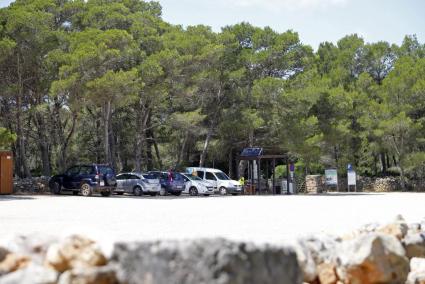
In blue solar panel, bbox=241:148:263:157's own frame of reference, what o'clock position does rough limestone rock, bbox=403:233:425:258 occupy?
The rough limestone rock is roughly at 12 o'clock from the blue solar panel.

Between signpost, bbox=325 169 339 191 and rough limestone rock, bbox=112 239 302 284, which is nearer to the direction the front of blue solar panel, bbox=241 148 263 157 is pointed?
the rough limestone rock

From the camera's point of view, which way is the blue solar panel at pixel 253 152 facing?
toward the camera

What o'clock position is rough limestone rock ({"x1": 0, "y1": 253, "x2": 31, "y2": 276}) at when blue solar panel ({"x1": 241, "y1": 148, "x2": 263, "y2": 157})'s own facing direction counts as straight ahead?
The rough limestone rock is roughly at 12 o'clock from the blue solar panel.

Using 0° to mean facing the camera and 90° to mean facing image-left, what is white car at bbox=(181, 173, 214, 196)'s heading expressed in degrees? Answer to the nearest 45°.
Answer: approximately 315°

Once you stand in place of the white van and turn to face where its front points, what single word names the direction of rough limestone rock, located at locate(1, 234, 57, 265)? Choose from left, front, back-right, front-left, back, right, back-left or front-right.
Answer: front-right

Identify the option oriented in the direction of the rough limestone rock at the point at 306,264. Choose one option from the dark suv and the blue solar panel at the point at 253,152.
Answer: the blue solar panel

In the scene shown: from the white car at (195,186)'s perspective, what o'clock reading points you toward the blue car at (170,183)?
The blue car is roughly at 3 o'clock from the white car.

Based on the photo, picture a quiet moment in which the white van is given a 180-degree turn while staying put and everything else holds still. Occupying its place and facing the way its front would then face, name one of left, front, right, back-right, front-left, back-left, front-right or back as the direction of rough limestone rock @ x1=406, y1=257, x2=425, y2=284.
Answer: back-left

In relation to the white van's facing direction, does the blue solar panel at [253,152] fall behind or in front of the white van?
in front

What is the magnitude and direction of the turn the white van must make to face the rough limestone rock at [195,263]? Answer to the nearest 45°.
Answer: approximately 45° to its right
